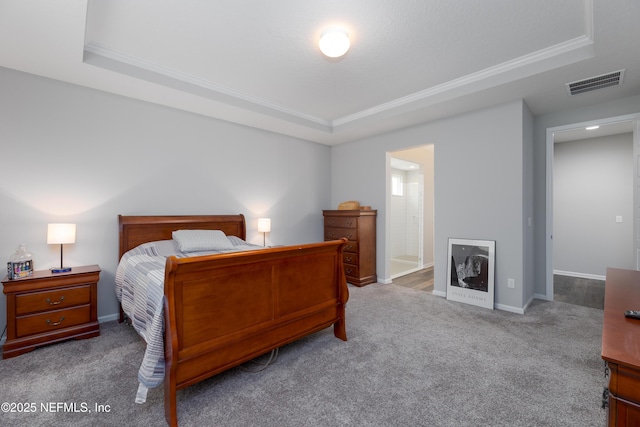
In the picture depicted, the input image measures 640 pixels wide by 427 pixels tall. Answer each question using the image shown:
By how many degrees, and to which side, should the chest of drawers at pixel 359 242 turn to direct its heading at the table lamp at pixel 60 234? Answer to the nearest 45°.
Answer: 0° — it already faces it

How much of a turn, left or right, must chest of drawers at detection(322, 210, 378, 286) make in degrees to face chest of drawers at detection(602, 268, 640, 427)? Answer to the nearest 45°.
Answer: approximately 45° to its left

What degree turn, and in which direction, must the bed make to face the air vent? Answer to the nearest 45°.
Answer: approximately 45° to its left

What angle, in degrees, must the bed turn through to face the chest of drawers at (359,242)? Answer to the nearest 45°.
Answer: approximately 90° to its left

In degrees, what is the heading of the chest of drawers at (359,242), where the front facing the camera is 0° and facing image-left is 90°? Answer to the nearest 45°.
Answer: approximately 45°

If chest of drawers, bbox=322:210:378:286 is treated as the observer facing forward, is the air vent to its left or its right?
on its left

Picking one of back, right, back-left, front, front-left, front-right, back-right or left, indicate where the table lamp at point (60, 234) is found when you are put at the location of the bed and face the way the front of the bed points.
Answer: back

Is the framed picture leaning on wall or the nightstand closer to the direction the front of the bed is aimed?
the framed picture leaning on wall
